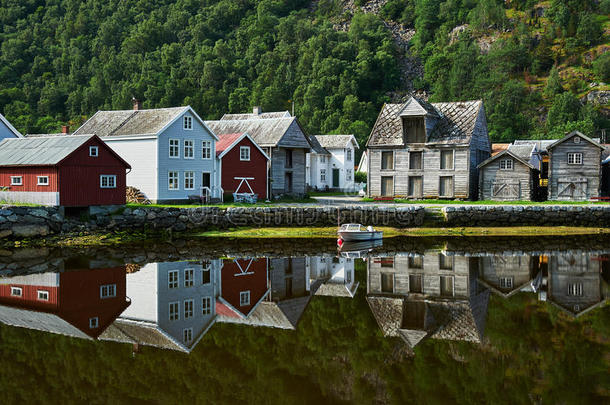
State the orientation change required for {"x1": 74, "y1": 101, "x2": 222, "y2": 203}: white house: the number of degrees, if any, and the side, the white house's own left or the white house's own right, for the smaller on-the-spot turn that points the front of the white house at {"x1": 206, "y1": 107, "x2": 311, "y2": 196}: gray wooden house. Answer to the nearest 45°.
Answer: approximately 90° to the white house's own left

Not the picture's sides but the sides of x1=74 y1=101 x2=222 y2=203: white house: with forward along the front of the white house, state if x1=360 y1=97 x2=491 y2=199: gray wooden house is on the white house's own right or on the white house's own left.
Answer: on the white house's own left

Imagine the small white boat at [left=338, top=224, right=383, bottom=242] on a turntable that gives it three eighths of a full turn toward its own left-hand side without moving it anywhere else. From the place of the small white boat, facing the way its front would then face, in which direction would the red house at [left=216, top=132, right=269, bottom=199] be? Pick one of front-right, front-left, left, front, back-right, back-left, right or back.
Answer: back

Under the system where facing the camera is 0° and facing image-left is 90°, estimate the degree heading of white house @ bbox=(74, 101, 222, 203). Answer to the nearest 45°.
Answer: approximately 315°

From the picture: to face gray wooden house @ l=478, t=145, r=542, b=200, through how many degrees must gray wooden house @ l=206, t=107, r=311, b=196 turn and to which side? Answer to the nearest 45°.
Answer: approximately 45° to its left

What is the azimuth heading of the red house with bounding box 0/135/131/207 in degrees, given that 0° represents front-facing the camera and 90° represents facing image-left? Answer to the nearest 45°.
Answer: approximately 315°

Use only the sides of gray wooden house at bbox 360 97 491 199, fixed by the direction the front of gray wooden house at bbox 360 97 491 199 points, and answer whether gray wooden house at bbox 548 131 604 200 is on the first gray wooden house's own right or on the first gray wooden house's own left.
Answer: on the first gray wooden house's own left

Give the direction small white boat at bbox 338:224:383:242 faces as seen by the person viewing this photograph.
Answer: facing to the left of the viewer

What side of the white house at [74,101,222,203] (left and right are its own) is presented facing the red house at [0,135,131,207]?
right

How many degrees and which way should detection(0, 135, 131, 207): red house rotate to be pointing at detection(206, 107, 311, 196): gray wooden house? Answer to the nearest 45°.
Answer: approximately 90° to its left
